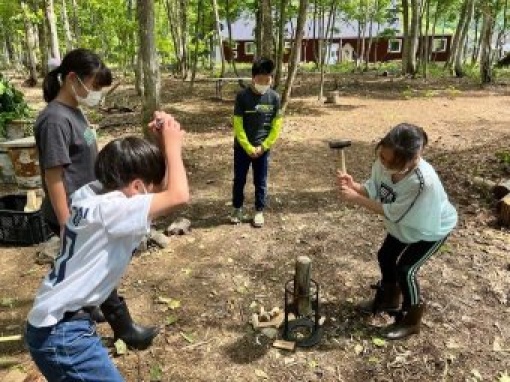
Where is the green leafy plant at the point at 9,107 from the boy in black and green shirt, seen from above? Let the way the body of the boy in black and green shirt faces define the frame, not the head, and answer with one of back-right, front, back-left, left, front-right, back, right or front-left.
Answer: back-right

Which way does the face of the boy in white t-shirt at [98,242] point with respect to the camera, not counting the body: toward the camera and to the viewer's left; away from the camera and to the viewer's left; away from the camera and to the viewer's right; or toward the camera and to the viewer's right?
away from the camera and to the viewer's right

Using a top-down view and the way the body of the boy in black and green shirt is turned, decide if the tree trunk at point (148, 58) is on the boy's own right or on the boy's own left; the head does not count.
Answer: on the boy's own right

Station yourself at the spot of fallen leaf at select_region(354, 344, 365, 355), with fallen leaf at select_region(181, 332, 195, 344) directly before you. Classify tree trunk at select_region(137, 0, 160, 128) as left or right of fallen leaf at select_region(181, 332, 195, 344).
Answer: right

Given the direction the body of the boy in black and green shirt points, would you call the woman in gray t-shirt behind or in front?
in front

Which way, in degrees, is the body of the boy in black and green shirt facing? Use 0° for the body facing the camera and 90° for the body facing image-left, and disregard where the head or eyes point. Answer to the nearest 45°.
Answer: approximately 0°

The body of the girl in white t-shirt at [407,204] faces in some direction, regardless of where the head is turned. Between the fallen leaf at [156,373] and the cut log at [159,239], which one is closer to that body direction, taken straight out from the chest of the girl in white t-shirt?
the fallen leaf

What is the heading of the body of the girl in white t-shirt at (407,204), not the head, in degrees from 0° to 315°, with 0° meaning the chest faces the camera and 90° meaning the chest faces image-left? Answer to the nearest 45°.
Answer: approximately 45°

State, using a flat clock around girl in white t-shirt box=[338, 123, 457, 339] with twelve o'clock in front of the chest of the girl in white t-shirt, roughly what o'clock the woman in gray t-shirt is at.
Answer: The woman in gray t-shirt is roughly at 1 o'clock from the girl in white t-shirt.

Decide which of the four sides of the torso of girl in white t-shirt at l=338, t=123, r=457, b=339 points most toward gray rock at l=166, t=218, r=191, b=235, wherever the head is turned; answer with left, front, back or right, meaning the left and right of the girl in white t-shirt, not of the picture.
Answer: right

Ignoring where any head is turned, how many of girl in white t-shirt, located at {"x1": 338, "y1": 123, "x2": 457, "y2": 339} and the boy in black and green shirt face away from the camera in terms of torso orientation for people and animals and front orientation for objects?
0
